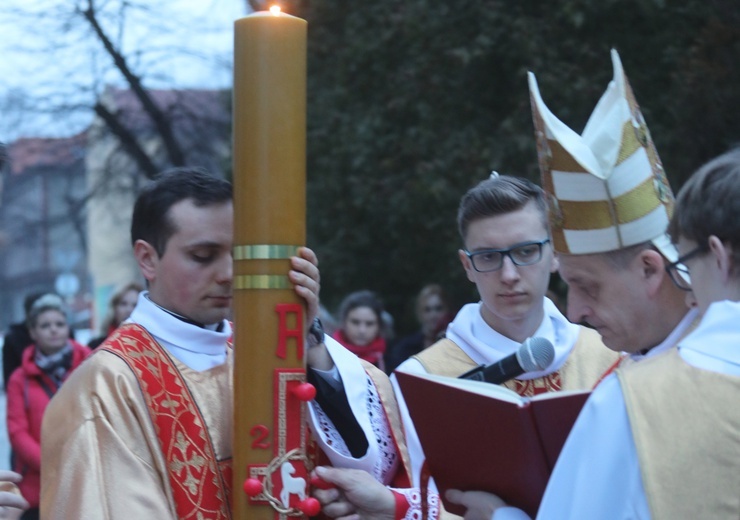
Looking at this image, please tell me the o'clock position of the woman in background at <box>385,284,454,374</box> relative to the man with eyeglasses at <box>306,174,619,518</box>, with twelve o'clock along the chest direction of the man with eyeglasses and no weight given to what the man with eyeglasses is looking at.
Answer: The woman in background is roughly at 6 o'clock from the man with eyeglasses.

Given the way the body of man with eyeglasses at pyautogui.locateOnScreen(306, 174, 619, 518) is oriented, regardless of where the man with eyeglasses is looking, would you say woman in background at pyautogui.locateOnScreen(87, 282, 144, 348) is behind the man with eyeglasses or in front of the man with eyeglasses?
behind

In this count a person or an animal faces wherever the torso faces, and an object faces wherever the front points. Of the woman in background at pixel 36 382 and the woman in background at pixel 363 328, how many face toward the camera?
2

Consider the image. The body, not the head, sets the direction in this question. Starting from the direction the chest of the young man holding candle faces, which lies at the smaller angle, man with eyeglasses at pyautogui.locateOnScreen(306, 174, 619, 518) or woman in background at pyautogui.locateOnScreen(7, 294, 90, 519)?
the man with eyeglasses

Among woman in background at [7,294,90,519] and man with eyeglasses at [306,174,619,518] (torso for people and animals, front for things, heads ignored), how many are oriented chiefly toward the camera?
2

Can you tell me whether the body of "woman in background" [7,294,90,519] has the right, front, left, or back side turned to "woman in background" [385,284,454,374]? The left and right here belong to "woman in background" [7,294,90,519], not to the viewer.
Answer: left

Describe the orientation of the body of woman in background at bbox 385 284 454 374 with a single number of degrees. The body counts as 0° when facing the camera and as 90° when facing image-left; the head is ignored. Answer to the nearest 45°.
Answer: approximately 0°

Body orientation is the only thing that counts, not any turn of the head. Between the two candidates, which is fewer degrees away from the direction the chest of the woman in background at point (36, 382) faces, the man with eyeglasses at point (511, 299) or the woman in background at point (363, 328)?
the man with eyeglasses

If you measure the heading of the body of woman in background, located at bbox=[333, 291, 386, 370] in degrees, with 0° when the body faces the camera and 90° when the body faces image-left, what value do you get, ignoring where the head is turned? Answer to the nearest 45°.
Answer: approximately 0°

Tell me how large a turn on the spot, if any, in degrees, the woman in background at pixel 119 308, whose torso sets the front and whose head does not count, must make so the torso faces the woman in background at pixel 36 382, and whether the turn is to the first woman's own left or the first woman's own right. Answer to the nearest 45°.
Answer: approximately 90° to the first woman's own right

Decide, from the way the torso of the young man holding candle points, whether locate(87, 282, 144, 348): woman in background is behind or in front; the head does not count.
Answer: behind
